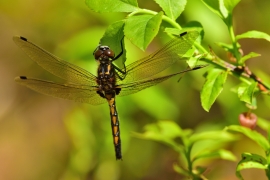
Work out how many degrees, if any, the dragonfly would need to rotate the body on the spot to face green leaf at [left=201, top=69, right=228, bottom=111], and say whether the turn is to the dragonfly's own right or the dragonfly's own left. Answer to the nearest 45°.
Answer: approximately 135° to the dragonfly's own right

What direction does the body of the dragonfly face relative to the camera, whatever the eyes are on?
away from the camera
